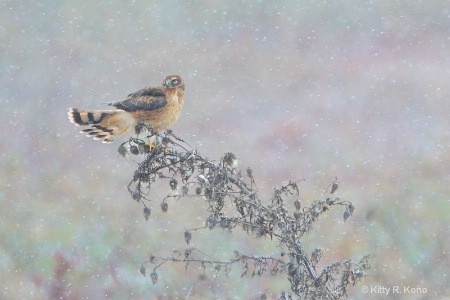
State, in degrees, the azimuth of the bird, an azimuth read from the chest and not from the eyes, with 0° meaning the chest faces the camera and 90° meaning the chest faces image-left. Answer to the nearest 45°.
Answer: approximately 270°
